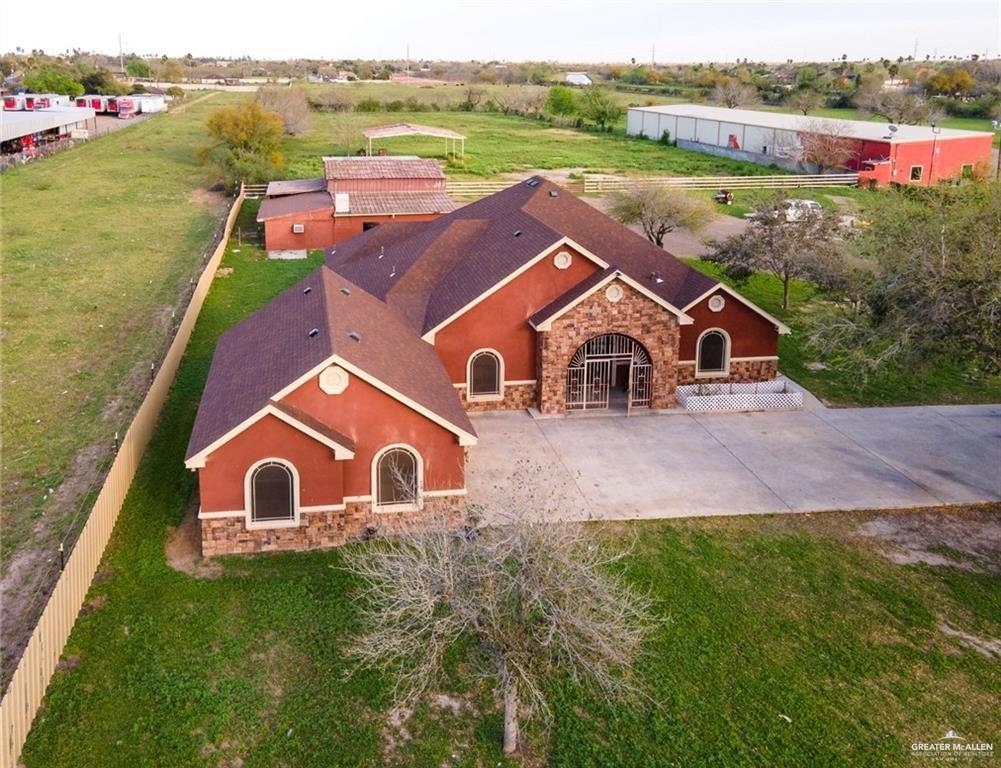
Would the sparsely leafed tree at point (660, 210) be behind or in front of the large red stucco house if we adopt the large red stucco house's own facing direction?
behind

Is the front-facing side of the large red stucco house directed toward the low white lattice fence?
no

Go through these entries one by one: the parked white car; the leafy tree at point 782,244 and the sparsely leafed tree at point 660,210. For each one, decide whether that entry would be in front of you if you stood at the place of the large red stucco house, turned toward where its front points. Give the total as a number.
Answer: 0

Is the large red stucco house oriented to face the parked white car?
no

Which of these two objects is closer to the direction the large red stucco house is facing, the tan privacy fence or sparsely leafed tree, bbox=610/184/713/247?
the tan privacy fence

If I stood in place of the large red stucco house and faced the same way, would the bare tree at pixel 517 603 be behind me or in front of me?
in front

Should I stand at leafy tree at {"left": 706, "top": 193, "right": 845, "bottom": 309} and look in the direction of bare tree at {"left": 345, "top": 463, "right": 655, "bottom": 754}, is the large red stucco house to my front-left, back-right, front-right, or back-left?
front-right

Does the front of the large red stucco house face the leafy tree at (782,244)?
no

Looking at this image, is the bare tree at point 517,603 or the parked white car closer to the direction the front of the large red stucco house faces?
the bare tree

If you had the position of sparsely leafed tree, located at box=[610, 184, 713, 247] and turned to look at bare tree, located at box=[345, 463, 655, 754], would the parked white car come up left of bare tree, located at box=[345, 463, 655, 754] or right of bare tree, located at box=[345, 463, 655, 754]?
left

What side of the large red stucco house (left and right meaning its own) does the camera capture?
front

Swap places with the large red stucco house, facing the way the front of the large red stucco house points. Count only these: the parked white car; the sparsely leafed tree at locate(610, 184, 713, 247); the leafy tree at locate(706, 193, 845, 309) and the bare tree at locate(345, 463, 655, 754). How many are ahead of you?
1
